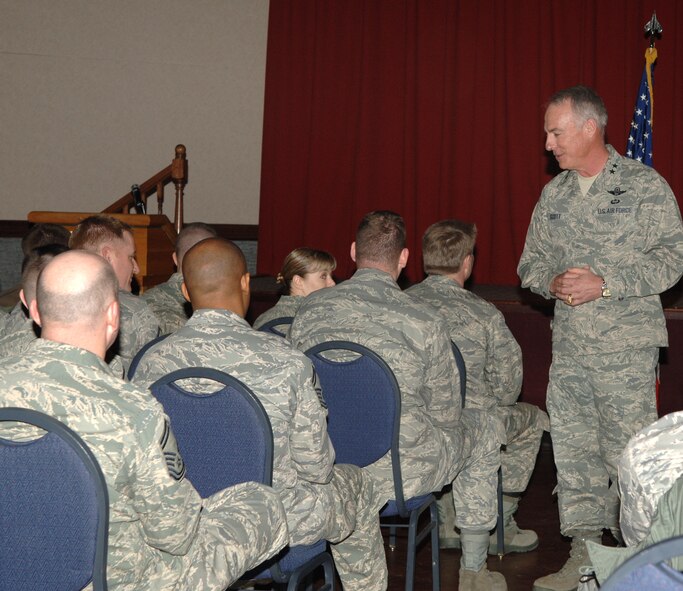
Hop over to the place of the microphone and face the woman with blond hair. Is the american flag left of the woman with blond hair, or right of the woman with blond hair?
left

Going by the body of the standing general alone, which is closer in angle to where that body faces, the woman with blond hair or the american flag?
the woman with blond hair

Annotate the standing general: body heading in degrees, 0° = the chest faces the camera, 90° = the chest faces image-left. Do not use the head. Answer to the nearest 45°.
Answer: approximately 45°

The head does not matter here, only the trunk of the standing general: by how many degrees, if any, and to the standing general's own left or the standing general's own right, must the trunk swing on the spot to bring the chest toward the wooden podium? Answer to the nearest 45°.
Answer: approximately 90° to the standing general's own right

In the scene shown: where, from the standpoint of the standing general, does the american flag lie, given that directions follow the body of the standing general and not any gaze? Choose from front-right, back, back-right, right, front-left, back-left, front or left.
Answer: back-right

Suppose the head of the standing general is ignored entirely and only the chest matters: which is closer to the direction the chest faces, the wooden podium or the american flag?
the wooden podium

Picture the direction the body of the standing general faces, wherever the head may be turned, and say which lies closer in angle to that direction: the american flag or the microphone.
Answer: the microphone

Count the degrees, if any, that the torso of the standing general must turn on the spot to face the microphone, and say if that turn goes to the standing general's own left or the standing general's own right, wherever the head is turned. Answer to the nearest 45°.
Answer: approximately 90° to the standing general's own right

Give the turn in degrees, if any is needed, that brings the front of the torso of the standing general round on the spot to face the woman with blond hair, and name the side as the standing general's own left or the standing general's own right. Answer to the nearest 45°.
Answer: approximately 45° to the standing general's own right
